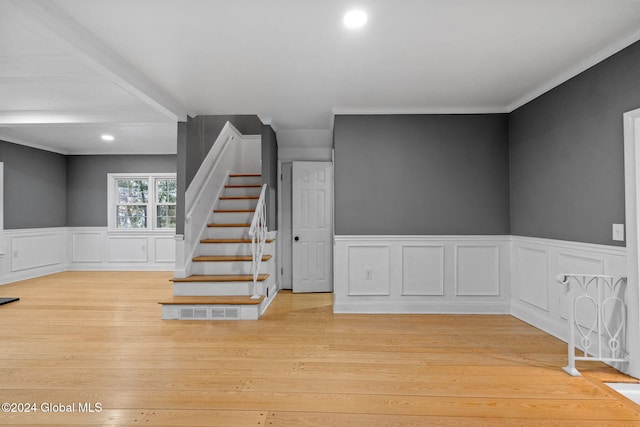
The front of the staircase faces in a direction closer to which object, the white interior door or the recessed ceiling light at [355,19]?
the recessed ceiling light

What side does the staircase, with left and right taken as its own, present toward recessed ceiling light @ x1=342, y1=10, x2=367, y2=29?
front

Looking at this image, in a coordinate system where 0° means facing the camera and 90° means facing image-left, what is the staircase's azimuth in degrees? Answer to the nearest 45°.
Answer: approximately 0°

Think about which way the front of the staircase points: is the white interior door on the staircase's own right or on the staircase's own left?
on the staircase's own left
